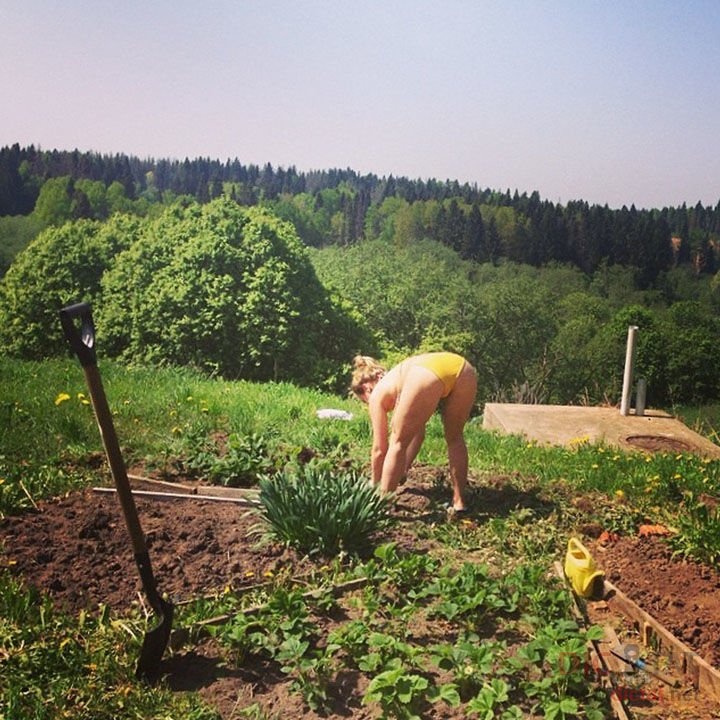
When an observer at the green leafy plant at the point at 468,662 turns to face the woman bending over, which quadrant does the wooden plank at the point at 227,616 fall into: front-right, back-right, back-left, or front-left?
front-left

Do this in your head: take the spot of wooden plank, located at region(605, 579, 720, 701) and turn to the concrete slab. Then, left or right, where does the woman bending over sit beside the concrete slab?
left

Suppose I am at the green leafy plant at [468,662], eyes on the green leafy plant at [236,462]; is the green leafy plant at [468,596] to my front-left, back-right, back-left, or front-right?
front-right

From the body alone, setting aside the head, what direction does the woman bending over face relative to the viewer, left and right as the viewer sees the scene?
facing away from the viewer and to the left of the viewer

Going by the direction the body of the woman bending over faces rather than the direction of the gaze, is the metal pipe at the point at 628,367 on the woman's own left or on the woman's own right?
on the woman's own right

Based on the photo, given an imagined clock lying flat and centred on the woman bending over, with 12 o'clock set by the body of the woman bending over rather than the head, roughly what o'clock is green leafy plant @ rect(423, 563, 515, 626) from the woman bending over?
The green leafy plant is roughly at 7 o'clock from the woman bending over.

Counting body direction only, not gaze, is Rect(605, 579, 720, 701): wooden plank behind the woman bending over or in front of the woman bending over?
behind

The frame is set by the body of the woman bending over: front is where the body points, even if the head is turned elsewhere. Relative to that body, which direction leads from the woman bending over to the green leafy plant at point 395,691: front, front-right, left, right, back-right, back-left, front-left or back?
back-left

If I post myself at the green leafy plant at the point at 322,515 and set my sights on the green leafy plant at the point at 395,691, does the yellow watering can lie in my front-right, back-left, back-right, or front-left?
front-left

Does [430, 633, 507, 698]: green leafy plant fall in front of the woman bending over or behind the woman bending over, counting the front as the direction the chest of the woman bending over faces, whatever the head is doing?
behind

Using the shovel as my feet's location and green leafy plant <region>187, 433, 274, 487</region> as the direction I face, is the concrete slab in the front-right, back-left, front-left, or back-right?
front-right
